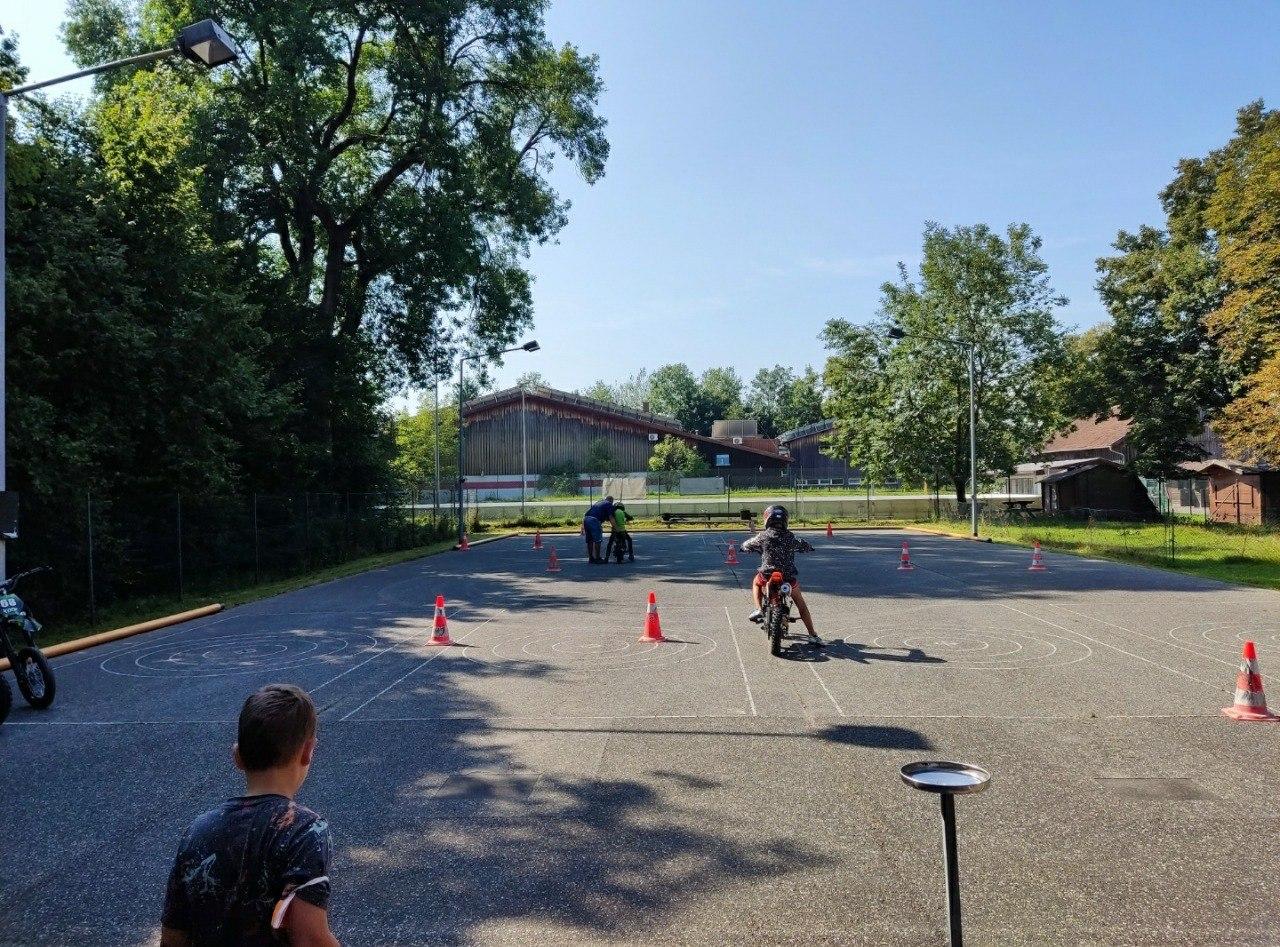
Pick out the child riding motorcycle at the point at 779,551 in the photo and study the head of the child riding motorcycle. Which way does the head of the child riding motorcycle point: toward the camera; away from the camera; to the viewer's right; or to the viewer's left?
away from the camera

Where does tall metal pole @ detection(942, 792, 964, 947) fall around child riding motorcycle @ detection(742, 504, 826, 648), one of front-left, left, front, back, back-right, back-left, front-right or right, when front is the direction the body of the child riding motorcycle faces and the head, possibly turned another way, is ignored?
back

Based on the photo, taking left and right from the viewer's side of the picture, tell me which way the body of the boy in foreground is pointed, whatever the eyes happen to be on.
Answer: facing away from the viewer and to the right of the viewer

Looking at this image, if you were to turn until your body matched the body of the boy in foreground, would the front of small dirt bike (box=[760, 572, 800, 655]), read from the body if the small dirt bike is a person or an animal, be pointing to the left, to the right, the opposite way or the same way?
the same way

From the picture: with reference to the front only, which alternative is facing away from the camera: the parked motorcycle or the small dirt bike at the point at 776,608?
the small dirt bike

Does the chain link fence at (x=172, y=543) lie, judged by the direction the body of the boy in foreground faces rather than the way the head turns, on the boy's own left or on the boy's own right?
on the boy's own left

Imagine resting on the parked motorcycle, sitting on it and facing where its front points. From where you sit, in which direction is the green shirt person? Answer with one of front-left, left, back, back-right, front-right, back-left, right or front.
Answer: left

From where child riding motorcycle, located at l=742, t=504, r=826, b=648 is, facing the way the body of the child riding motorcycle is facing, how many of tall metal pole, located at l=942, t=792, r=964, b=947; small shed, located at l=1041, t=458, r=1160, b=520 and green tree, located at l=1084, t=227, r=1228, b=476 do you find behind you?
1

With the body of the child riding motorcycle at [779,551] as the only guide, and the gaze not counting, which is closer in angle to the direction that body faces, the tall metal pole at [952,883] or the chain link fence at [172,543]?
the chain link fence

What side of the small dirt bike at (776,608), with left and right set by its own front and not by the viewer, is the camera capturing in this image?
back

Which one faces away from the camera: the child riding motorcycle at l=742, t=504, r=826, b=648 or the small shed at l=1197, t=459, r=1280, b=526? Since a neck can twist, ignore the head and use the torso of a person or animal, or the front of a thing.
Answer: the child riding motorcycle

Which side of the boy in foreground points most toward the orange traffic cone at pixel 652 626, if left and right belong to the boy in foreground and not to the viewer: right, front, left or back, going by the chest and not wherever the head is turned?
front

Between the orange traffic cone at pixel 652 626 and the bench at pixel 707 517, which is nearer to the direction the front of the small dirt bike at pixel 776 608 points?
the bench

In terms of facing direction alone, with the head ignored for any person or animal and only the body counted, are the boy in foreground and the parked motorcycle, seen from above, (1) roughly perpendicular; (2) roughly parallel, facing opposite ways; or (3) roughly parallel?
roughly perpendicular

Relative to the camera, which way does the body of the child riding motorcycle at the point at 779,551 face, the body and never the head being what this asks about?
away from the camera
